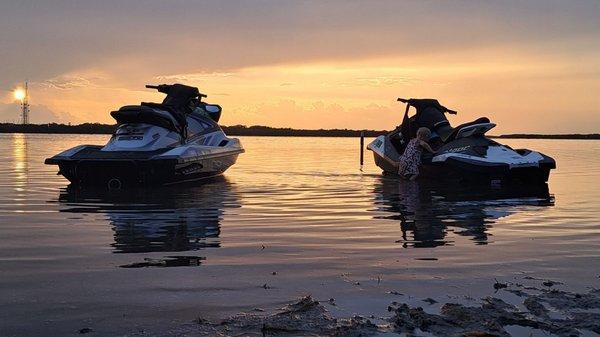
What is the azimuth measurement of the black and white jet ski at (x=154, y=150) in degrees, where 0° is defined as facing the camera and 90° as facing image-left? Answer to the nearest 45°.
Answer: approximately 225°

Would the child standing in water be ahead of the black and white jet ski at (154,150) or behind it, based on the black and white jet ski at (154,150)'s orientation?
ahead

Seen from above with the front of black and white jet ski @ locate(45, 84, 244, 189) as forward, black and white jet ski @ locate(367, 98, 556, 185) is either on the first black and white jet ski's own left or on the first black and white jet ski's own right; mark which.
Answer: on the first black and white jet ski's own right
